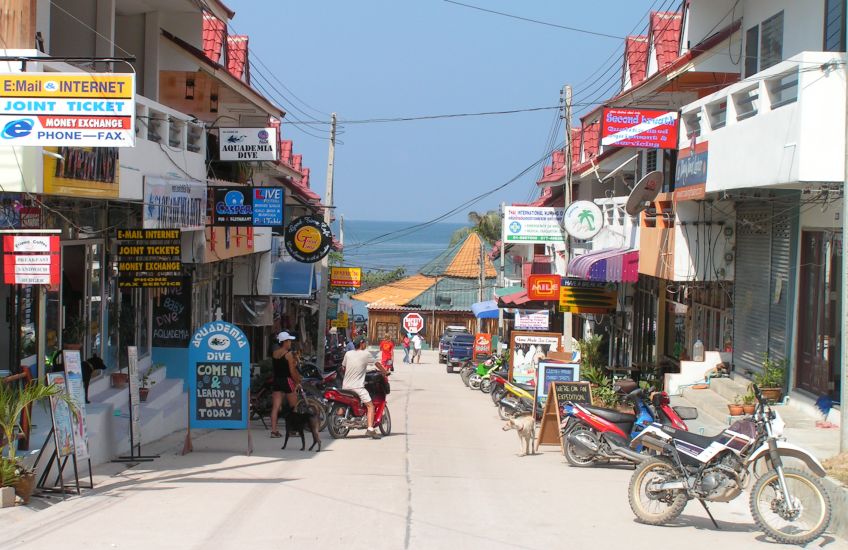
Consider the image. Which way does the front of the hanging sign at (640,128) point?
toward the camera

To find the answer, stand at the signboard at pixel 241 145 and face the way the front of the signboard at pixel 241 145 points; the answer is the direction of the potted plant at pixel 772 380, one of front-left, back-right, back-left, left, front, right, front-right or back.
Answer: front-left

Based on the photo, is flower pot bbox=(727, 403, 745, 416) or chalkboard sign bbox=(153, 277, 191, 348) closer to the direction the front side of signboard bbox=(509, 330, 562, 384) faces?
the flower pot

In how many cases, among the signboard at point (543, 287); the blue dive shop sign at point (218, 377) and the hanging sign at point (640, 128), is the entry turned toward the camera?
3

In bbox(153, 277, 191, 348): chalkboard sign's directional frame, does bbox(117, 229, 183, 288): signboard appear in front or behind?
in front

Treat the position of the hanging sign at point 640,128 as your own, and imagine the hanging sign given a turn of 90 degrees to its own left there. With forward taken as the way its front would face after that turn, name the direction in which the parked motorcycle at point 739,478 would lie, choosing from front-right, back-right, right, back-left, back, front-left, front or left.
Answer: right

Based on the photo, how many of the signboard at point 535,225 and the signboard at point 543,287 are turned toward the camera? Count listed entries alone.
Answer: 2

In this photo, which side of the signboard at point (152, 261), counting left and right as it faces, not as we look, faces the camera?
front

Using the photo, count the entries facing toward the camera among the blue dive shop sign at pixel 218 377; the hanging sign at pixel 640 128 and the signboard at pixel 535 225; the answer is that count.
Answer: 3

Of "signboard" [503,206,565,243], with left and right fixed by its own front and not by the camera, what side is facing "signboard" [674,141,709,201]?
front

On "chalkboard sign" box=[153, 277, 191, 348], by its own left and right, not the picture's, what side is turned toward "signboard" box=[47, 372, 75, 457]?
front
